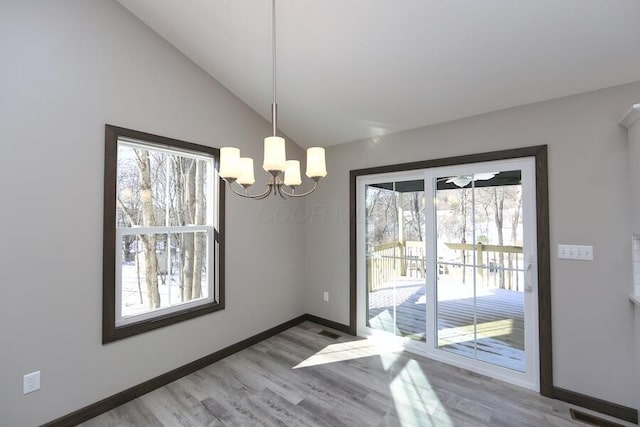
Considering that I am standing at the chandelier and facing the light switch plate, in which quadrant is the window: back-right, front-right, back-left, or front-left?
back-left

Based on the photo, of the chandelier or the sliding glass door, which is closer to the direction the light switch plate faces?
the chandelier

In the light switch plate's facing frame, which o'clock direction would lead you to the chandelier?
The chandelier is roughly at 1 o'clock from the light switch plate.

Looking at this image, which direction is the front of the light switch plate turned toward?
toward the camera

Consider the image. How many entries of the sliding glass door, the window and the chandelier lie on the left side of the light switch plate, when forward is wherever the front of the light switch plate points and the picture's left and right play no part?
0

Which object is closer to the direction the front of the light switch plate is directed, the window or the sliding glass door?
the window

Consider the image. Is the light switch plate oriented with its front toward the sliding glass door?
no

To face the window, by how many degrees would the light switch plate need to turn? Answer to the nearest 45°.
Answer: approximately 45° to its right
